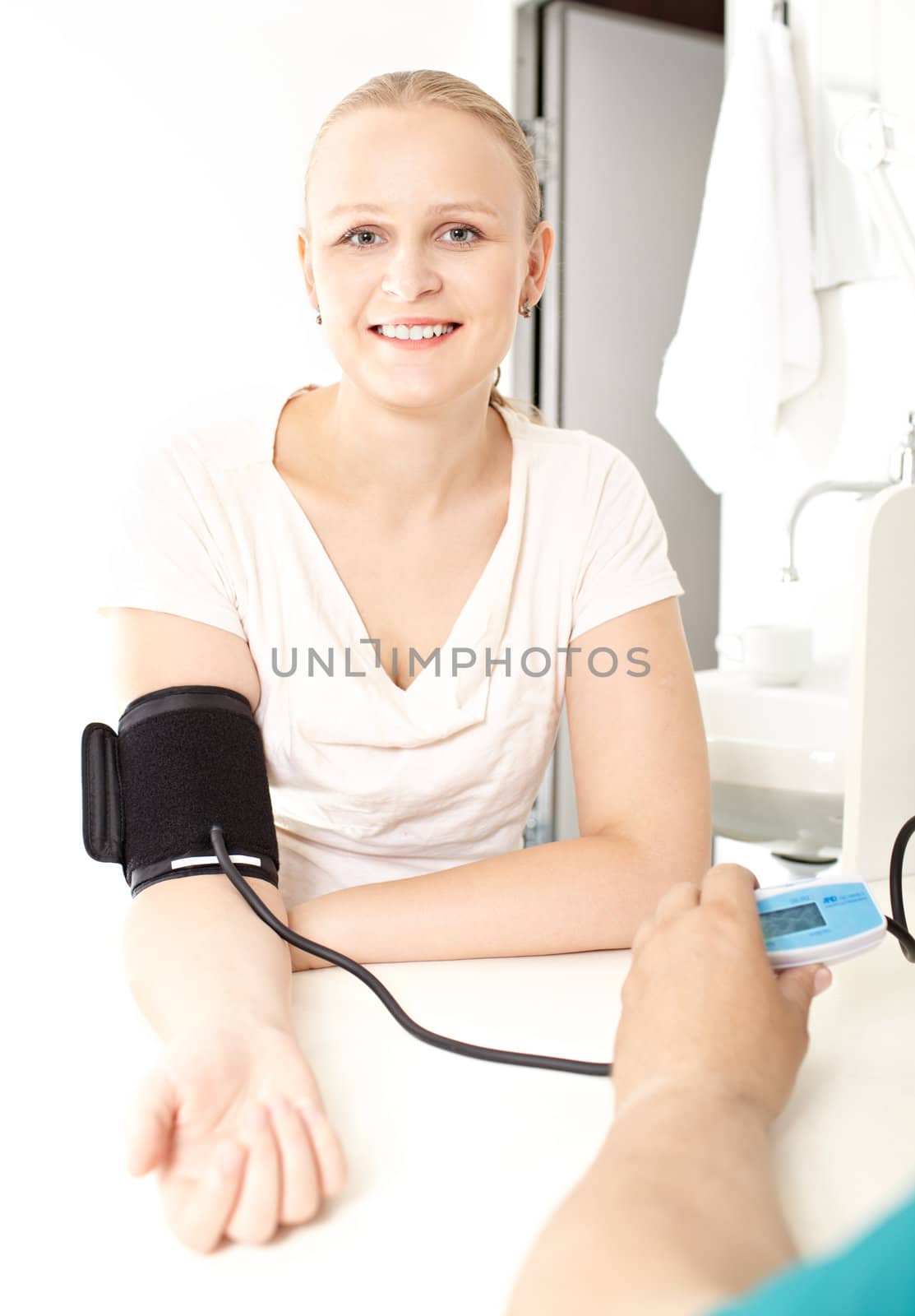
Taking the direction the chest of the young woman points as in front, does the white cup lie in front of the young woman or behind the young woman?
behind

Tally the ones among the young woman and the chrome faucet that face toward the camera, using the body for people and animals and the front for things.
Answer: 1

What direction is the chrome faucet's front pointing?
to the viewer's left

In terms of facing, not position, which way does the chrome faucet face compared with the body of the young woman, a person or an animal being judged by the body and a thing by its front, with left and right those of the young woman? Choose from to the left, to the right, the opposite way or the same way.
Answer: to the right

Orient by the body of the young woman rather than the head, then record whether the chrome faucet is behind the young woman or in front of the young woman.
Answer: behind

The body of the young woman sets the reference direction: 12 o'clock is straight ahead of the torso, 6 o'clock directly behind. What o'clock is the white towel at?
The white towel is roughly at 7 o'clock from the young woman.

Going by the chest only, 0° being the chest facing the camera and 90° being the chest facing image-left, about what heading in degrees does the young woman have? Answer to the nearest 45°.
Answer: approximately 0°
